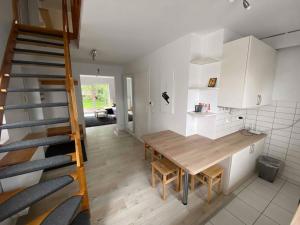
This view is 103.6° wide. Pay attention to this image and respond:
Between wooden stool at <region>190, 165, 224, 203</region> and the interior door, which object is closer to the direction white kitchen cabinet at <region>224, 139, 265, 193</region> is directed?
the wooden stool
